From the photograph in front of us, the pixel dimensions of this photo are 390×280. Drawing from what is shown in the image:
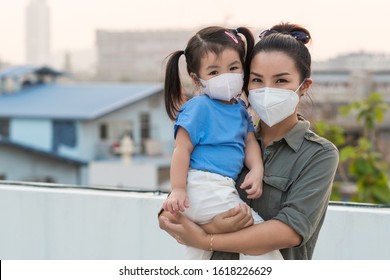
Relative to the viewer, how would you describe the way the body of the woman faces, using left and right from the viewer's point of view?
facing the viewer and to the left of the viewer

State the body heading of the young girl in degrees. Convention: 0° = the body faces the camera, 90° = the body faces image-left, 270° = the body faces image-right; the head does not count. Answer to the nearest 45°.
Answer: approximately 315°

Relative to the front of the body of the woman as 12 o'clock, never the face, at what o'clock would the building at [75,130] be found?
The building is roughly at 4 o'clock from the woman.

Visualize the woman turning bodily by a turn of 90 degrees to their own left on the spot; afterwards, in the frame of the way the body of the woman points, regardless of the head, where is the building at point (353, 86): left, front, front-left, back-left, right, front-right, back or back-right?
back-left

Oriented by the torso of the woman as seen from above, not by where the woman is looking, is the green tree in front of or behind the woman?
behind

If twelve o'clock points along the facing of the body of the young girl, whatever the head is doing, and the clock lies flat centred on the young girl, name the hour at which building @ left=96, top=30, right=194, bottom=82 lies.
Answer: The building is roughly at 7 o'clock from the young girl.

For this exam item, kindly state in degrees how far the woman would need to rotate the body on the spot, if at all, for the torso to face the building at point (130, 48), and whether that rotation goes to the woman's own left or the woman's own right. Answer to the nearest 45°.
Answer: approximately 135° to the woman's own right

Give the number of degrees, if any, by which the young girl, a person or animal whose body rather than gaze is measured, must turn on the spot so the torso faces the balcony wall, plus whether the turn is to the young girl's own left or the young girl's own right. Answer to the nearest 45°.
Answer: approximately 180°
